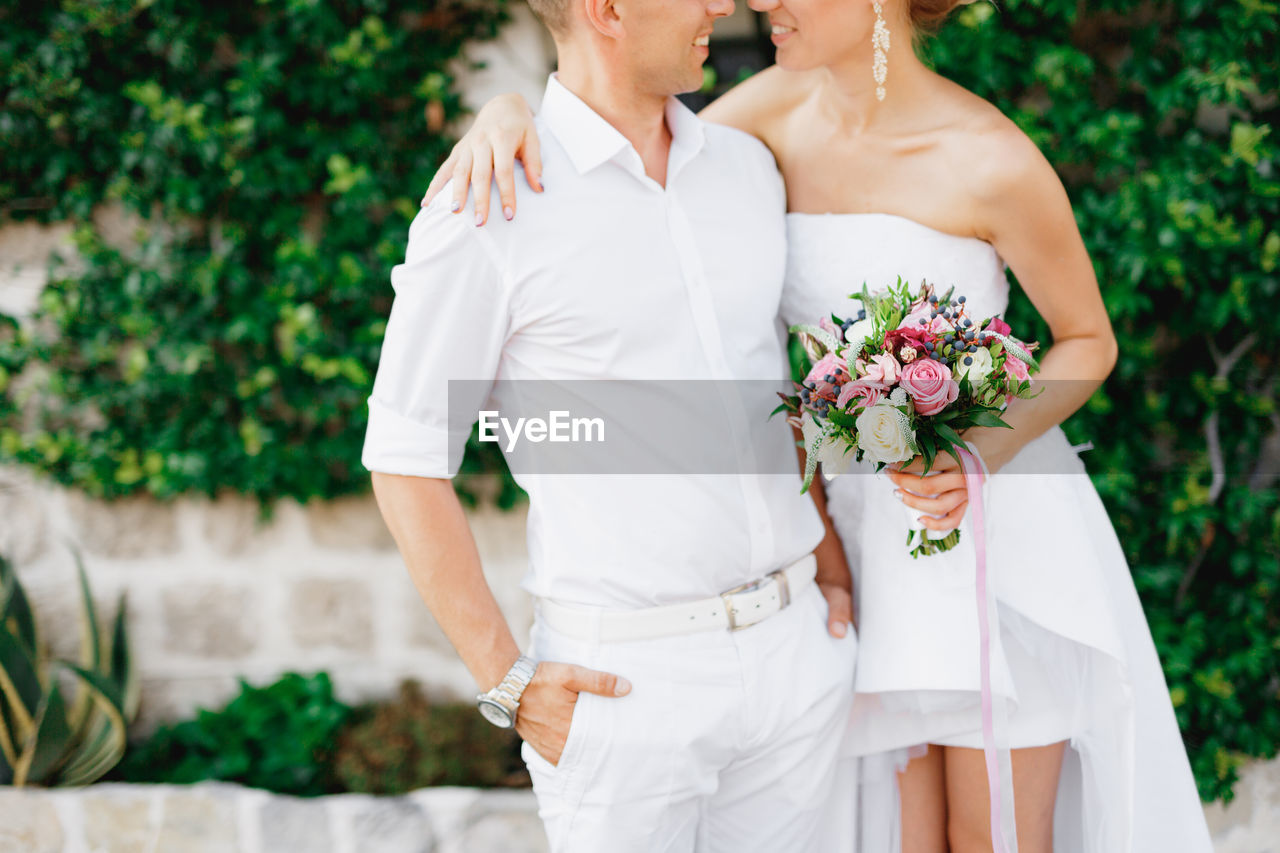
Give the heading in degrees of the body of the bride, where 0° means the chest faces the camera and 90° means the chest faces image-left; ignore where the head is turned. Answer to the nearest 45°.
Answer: approximately 45°

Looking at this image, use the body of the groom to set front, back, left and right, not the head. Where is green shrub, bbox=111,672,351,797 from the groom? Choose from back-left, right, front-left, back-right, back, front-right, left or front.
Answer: back

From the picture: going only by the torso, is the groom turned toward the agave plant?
no

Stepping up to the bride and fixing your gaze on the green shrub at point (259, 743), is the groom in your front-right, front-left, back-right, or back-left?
front-left

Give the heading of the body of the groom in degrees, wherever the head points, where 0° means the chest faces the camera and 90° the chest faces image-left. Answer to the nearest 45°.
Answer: approximately 315°

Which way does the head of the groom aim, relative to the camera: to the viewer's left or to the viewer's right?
to the viewer's right

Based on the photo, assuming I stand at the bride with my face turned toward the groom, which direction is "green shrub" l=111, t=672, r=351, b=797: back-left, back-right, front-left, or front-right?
front-right

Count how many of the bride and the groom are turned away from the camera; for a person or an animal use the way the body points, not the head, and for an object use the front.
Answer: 0

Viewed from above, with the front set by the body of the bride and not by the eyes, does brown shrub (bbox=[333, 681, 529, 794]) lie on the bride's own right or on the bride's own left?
on the bride's own right

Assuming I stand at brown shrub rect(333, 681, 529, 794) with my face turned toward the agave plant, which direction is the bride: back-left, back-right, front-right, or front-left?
back-left

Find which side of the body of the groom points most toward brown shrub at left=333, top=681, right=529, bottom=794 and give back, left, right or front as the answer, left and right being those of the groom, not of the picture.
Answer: back

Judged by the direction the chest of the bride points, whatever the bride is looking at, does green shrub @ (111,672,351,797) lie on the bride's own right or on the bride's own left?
on the bride's own right

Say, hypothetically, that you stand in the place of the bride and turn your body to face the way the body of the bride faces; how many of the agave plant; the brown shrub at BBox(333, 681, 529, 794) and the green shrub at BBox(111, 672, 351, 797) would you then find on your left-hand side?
0
